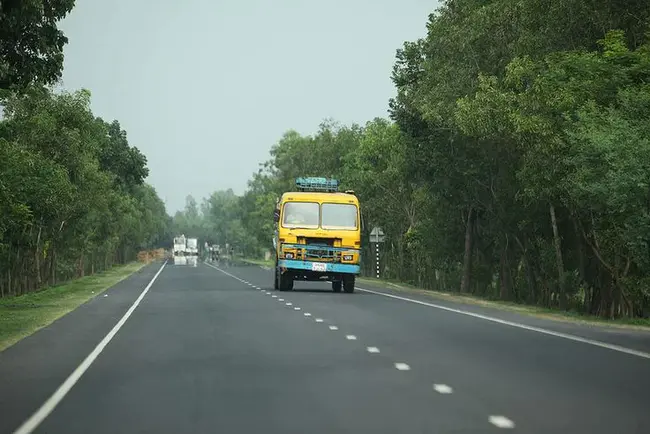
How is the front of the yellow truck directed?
toward the camera

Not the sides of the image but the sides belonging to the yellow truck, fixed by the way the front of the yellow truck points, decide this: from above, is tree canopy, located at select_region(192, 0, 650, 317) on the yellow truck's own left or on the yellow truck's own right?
on the yellow truck's own left
